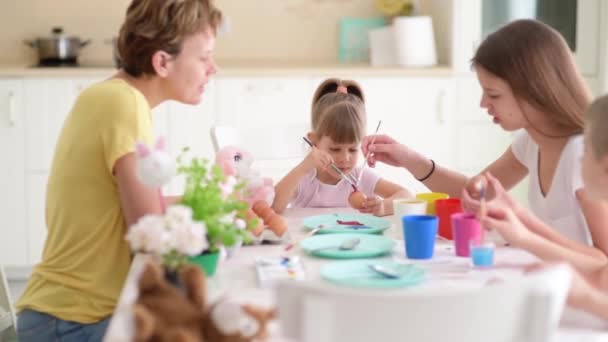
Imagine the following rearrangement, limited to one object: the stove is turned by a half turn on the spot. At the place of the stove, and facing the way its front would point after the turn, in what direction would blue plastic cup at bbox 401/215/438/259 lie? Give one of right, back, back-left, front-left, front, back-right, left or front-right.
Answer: back

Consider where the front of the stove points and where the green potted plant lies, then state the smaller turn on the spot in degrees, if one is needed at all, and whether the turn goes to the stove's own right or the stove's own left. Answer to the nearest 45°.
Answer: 0° — it already faces it

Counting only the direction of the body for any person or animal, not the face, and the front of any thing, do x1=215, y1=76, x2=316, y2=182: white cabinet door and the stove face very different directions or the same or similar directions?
same or similar directions

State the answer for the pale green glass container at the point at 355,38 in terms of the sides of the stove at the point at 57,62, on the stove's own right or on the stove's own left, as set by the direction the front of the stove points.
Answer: on the stove's own left

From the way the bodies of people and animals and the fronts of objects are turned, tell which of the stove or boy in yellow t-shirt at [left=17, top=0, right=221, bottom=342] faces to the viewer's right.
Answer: the boy in yellow t-shirt

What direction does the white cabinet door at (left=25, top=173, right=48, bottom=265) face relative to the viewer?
toward the camera

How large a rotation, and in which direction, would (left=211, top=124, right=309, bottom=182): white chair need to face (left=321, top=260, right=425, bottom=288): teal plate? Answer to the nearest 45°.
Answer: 0° — it already faces it

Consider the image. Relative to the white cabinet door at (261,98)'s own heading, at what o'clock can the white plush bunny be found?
The white plush bunny is roughly at 12 o'clock from the white cabinet door.

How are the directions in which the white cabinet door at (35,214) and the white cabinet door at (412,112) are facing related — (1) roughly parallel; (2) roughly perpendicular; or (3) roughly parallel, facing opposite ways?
roughly parallel

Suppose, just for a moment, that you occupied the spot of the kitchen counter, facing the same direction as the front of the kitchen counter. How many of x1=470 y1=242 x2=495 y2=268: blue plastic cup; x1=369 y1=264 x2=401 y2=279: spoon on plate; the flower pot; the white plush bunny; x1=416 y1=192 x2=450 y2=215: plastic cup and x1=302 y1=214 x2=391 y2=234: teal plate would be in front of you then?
6

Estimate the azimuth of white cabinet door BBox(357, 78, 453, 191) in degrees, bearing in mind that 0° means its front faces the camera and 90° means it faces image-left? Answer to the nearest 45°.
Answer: approximately 0°

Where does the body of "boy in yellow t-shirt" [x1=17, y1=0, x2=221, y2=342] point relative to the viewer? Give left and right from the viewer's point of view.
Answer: facing to the right of the viewer

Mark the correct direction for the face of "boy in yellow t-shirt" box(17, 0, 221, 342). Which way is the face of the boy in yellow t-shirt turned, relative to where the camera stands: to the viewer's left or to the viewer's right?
to the viewer's right

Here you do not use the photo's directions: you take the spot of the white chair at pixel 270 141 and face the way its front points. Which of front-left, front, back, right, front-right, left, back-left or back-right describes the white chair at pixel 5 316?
front-right

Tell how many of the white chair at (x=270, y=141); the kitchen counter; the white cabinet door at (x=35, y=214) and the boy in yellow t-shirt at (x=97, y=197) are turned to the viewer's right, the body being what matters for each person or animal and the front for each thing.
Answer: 1

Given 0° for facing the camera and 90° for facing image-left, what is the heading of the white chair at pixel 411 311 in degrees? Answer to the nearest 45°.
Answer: approximately 180°
